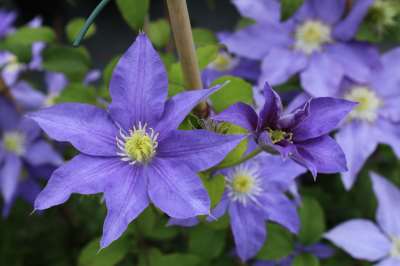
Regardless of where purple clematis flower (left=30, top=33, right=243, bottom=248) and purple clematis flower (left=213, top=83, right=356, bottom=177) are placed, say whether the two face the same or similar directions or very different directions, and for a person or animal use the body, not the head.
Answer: same or similar directions

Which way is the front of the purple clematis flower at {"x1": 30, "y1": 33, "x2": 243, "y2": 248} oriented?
toward the camera

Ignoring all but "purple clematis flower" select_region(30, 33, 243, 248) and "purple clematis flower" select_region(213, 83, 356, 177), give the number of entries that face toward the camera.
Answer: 2

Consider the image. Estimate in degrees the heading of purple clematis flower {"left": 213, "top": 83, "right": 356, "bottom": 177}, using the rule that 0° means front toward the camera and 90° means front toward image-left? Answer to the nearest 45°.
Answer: approximately 0°

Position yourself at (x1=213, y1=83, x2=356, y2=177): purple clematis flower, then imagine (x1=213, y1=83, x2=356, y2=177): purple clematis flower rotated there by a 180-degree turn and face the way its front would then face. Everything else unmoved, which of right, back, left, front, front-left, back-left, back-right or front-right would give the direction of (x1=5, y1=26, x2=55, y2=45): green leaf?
front-left
